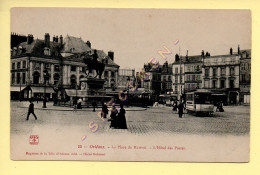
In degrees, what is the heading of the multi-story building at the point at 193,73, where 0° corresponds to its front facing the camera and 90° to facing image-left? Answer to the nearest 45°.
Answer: approximately 0°

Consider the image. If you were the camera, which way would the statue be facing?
facing to the left of the viewer

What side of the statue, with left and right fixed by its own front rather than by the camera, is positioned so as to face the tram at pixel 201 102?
back
